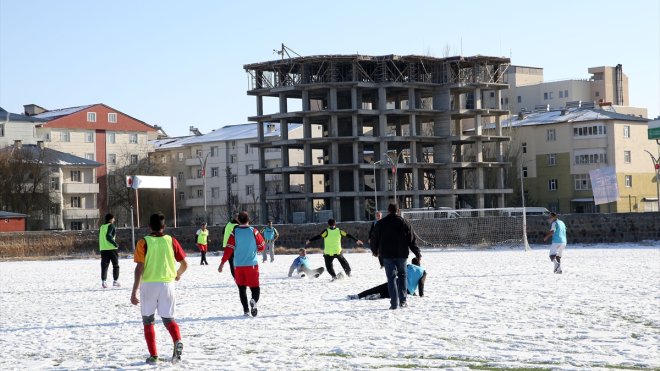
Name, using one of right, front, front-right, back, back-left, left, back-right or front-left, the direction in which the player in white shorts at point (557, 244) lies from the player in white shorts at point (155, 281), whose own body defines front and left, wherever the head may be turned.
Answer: front-right

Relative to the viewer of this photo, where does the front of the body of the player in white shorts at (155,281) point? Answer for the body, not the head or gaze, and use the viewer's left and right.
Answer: facing away from the viewer

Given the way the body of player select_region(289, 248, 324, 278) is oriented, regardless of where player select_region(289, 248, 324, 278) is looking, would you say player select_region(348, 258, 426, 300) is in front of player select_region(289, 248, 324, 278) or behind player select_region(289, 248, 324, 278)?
in front

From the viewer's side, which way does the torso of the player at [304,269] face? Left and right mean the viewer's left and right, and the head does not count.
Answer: facing the viewer and to the right of the viewer

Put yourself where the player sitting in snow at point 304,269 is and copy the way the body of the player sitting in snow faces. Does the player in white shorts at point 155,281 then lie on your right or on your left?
on your right

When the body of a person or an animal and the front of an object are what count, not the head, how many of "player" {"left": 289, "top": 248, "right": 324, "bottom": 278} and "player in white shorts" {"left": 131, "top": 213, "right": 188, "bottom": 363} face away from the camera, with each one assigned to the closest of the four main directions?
1

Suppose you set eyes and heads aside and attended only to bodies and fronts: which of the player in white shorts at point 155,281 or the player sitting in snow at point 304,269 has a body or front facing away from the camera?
the player in white shorts

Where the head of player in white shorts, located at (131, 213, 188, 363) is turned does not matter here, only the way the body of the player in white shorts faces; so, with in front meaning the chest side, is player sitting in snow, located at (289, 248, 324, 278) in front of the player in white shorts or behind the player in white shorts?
in front

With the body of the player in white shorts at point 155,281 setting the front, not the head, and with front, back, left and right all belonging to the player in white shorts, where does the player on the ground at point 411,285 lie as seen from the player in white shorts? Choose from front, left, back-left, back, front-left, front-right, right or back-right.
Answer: front-right
